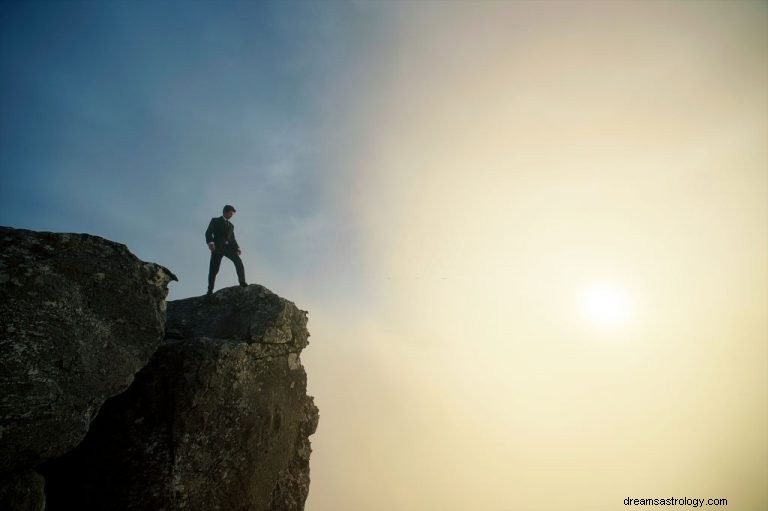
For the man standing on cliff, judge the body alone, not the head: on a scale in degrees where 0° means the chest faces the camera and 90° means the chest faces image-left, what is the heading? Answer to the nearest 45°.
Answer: approximately 315°
